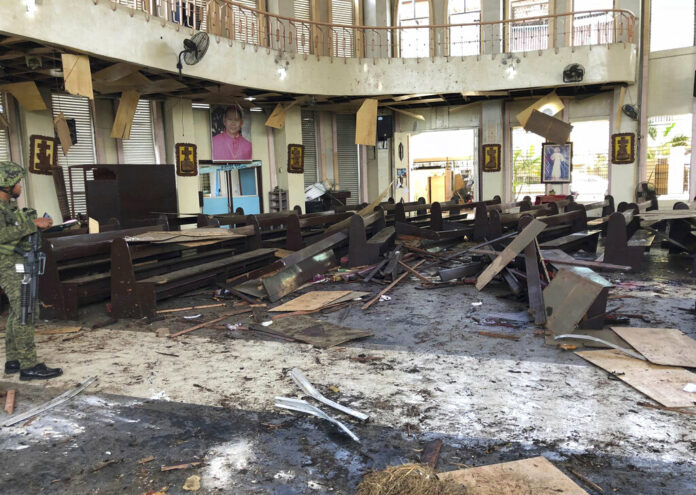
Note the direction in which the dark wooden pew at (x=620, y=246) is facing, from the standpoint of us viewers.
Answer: facing the viewer and to the right of the viewer

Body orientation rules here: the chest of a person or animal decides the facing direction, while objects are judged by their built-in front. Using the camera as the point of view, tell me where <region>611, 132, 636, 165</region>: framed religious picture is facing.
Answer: facing the viewer

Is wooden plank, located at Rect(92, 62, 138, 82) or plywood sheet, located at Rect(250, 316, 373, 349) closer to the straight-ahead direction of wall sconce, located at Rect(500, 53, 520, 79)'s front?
the plywood sheet

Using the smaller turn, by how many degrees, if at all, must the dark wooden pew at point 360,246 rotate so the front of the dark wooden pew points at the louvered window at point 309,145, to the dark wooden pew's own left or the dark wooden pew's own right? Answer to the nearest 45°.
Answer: approximately 135° to the dark wooden pew's own left

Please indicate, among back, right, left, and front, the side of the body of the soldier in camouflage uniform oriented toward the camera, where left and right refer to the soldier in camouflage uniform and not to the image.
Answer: right

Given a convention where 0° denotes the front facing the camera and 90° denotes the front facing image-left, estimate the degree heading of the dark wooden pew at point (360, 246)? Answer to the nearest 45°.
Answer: approximately 315°

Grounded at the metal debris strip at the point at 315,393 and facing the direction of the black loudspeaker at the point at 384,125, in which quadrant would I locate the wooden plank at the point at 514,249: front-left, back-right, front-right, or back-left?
front-right

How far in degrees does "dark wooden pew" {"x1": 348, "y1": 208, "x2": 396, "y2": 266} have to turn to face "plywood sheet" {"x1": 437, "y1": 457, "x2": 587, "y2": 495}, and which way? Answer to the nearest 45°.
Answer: approximately 45° to its right

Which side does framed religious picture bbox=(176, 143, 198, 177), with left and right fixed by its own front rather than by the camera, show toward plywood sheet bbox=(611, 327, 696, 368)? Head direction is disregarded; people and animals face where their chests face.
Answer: front

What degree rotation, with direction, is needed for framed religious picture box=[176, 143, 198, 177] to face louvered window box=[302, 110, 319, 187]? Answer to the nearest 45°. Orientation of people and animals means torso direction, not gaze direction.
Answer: approximately 135° to its left

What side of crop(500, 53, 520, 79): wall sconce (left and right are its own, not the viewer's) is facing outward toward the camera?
front

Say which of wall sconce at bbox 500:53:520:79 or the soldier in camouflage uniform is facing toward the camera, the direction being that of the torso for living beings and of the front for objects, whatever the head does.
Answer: the wall sconce

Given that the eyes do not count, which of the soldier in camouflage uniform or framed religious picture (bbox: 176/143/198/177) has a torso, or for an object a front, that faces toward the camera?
the framed religious picture

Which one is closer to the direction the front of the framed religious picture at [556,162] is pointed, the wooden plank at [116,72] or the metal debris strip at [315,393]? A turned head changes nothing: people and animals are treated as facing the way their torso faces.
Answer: the metal debris strip

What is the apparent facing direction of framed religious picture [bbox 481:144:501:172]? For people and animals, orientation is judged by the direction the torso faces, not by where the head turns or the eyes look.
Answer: toward the camera

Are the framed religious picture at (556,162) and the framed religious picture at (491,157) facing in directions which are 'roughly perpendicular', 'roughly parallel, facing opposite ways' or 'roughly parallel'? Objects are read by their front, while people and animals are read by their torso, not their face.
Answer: roughly parallel

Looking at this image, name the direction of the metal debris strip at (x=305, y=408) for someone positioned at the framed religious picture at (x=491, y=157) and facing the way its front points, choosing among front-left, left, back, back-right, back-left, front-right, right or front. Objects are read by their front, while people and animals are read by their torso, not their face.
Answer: front
